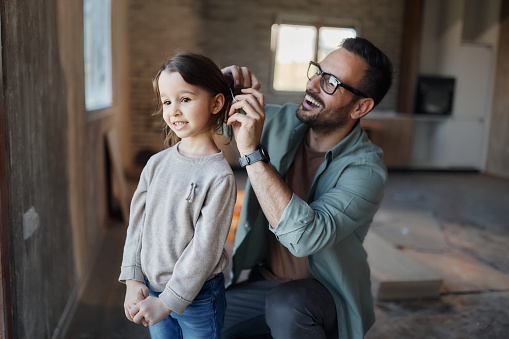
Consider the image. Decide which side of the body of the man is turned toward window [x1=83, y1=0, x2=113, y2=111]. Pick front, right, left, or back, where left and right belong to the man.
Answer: right

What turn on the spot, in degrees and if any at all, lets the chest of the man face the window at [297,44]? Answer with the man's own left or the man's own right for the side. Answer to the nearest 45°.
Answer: approximately 135° to the man's own right

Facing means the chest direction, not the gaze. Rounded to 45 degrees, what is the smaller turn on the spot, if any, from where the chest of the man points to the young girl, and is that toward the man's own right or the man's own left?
0° — they already face them

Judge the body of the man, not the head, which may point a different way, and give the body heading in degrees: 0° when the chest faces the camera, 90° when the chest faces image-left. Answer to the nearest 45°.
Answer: approximately 45°

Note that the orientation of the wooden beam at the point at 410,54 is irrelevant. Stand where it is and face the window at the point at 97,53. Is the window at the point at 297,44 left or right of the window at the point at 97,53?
right

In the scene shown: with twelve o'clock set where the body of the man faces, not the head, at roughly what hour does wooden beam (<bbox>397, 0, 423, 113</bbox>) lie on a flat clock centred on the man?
The wooden beam is roughly at 5 o'clock from the man.
